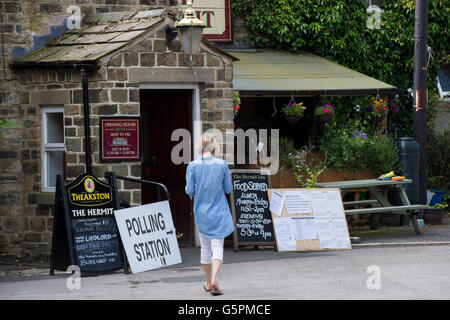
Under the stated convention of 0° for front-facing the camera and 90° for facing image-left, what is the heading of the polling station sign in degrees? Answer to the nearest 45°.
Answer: approximately 0°

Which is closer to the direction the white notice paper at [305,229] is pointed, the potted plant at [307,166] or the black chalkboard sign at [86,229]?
the black chalkboard sign

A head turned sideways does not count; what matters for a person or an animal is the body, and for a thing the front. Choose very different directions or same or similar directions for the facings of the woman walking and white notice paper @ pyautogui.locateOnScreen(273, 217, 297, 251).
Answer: very different directions

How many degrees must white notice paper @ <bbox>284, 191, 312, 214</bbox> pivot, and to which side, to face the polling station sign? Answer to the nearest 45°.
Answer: approximately 45° to its right

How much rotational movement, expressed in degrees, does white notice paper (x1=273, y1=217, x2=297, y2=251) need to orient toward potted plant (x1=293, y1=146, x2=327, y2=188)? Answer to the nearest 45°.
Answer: approximately 180°

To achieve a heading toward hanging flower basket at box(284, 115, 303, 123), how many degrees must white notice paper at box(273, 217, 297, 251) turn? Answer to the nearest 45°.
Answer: approximately 180°

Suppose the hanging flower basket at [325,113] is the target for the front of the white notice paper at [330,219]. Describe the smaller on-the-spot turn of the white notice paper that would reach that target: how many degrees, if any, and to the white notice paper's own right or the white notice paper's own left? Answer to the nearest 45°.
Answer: approximately 180°

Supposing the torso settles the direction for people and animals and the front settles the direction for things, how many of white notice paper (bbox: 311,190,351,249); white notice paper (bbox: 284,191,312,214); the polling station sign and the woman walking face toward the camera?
3

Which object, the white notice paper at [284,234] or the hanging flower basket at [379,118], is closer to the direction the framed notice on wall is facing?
the white notice paper

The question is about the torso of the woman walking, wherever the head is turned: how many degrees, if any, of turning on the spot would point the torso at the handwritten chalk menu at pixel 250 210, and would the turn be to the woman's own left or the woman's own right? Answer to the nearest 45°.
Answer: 0° — they already face it

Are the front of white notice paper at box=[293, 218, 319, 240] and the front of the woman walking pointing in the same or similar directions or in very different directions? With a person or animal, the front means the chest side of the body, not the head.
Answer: very different directions

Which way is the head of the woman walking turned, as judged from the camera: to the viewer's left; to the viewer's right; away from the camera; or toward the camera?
away from the camera

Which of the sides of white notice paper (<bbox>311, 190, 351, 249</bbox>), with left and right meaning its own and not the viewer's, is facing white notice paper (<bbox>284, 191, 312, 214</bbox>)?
right

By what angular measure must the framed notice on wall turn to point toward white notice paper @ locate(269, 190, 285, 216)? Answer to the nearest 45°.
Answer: approximately 90° to its left
